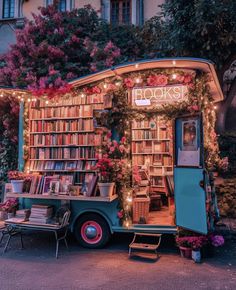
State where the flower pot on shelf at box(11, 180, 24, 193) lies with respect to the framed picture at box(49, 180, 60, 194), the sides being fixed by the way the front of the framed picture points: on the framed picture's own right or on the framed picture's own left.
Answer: on the framed picture's own right

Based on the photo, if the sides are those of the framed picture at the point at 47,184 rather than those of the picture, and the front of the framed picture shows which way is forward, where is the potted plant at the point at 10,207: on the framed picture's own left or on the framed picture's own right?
on the framed picture's own right

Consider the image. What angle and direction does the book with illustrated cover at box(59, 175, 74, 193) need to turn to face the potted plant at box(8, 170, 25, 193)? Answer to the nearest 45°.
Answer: approximately 90° to its right

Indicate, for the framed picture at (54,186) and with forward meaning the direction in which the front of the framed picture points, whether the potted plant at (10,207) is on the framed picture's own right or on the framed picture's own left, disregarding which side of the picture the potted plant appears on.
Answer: on the framed picture's own right

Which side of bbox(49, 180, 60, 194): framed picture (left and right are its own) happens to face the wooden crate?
left

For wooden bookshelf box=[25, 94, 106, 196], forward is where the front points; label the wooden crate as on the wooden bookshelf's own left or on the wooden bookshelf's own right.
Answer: on the wooden bookshelf's own left

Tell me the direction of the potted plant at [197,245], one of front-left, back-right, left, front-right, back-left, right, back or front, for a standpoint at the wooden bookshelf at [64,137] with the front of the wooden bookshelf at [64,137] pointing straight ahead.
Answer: front-left
